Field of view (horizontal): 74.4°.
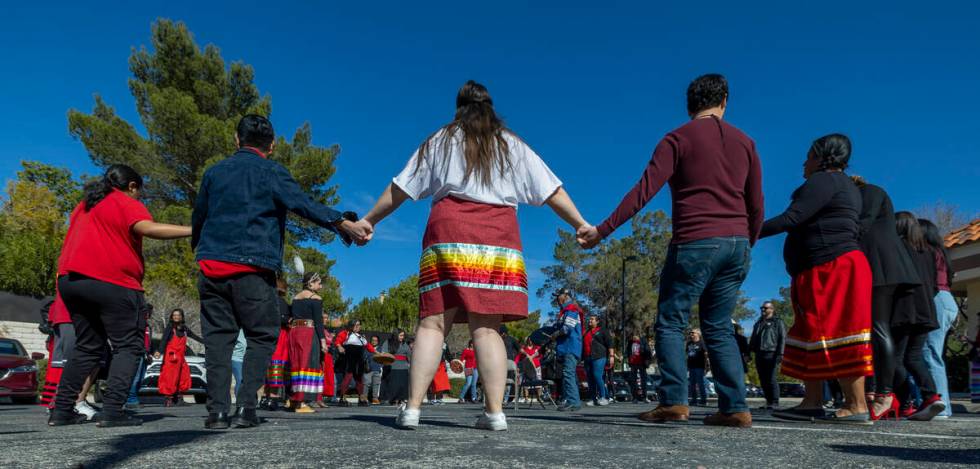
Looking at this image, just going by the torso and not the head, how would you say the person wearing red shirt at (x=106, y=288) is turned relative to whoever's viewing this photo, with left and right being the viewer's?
facing away from the viewer and to the right of the viewer

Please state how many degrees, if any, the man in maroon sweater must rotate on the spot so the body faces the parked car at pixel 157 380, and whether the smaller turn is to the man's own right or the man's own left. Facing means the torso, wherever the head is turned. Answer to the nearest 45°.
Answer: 0° — they already face it

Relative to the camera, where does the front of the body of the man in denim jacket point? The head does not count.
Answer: away from the camera

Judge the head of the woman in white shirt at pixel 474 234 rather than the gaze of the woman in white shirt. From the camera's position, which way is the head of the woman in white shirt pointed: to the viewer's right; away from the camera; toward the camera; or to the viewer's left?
away from the camera

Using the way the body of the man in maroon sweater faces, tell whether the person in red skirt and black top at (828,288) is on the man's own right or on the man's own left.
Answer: on the man's own right

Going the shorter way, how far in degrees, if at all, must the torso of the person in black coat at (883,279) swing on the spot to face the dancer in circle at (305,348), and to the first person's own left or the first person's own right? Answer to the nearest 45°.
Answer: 0° — they already face them

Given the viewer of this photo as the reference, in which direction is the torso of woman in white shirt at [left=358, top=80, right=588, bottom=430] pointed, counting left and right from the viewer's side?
facing away from the viewer

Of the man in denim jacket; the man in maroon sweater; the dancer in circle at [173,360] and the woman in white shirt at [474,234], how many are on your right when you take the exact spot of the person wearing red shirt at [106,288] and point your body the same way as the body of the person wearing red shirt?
3

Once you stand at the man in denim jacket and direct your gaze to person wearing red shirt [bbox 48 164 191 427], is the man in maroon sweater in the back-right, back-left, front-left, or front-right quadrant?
back-right
